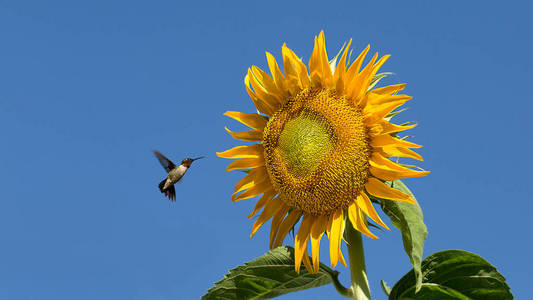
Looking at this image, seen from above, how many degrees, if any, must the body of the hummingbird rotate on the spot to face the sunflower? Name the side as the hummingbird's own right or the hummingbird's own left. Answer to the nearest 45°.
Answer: approximately 45° to the hummingbird's own right

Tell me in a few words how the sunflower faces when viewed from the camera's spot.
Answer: facing the viewer and to the left of the viewer

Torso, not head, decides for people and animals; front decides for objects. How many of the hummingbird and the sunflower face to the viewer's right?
1

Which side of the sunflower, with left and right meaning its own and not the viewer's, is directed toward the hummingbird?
right

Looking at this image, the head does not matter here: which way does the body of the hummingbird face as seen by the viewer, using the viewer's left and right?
facing to the right of the viewer
